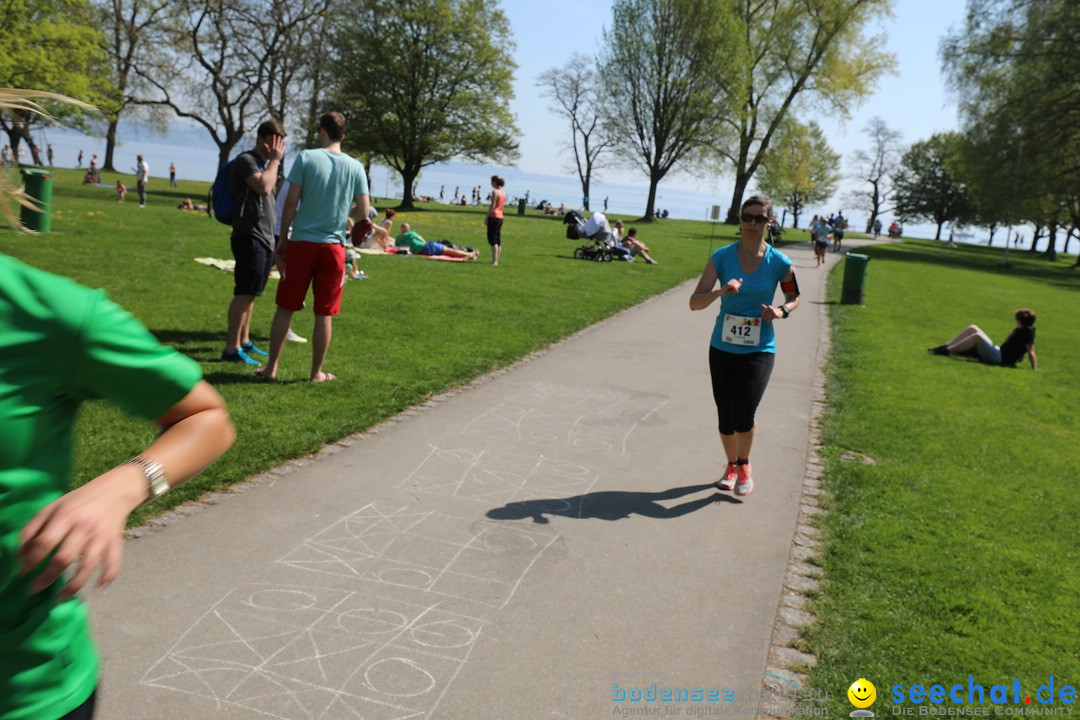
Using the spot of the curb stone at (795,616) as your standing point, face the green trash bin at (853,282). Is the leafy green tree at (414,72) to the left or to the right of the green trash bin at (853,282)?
left

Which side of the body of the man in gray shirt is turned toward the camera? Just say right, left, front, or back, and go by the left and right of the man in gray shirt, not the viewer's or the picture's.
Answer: right

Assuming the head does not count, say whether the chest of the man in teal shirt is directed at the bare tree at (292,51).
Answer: yes

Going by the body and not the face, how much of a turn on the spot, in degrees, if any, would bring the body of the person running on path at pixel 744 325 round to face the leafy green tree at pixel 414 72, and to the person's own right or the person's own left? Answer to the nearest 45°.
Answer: approximately 135° to the person's own right

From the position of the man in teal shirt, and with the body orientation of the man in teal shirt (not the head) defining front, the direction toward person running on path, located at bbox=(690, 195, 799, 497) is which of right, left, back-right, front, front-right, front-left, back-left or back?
back-right

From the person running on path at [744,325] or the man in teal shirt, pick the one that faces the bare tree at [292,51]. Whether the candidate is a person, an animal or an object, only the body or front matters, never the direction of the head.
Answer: the man in teal shirt

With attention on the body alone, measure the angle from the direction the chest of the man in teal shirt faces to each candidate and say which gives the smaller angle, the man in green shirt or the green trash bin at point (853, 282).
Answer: the green trash bin

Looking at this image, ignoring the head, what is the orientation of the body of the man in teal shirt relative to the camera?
away from the camera

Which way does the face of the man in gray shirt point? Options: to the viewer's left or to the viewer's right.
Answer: to the viewer's right

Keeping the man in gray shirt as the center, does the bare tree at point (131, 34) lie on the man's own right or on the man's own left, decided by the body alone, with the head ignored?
on the man's own left

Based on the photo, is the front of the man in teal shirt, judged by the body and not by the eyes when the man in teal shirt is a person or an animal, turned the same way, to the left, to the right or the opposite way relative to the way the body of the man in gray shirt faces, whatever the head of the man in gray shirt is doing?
to the left
